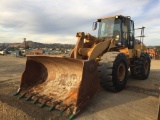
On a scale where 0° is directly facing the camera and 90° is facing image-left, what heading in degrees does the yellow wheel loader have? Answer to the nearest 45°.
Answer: approximately 45°
